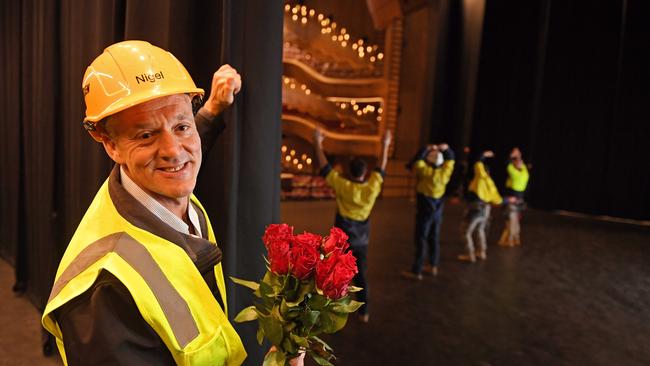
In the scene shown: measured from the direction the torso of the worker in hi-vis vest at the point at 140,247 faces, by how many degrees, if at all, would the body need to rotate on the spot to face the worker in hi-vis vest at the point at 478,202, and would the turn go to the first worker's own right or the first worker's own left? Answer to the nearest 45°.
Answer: approximately 90° to the first worker's own left

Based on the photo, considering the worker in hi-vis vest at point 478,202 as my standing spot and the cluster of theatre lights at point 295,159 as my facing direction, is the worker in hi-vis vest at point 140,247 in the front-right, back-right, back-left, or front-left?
back-left

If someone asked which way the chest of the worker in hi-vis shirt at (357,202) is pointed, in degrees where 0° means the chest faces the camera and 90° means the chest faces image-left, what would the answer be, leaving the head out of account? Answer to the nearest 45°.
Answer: approximately 180°

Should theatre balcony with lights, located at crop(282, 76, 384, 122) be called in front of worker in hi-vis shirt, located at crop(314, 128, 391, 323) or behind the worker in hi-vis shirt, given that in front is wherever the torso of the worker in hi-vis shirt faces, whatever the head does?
in front

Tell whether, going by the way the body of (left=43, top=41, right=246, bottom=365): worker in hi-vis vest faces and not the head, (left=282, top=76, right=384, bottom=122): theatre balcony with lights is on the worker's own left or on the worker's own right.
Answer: on the worker's own left

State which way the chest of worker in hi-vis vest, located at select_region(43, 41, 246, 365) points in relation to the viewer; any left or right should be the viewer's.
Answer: facing the viewer and to the right of the viewer

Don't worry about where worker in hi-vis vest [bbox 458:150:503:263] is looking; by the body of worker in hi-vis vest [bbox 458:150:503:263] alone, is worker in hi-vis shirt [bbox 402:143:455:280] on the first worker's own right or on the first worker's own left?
on the first worker's own left
